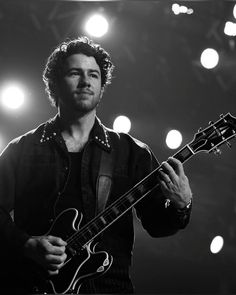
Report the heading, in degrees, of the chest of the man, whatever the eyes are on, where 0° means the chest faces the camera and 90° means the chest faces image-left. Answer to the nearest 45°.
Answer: approximately 0°

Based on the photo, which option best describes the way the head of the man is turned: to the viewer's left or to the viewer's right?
to the viewer's right
